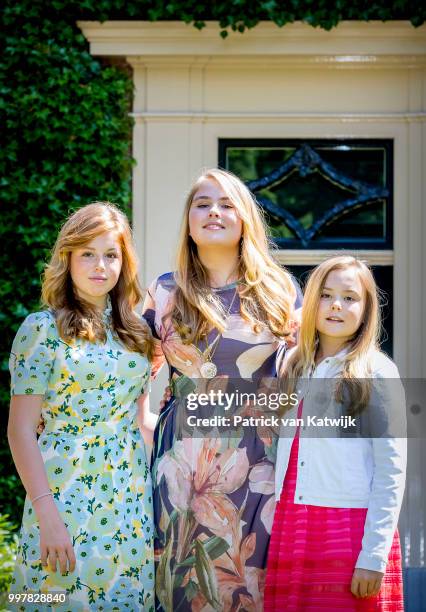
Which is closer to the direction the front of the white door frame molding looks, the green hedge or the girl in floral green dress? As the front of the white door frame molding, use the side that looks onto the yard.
the girl in floral green dress

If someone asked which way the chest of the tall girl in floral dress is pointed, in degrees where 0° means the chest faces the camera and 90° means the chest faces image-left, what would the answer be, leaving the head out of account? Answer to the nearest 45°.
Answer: approximately 0°

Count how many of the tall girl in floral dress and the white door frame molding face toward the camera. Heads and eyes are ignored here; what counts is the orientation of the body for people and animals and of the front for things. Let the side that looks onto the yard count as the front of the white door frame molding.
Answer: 2
